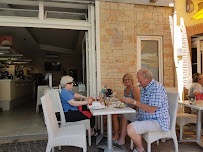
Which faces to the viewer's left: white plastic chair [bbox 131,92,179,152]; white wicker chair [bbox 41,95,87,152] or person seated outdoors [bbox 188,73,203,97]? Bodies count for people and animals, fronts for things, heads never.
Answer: white plastic chair [bbox 131,92,179,152]

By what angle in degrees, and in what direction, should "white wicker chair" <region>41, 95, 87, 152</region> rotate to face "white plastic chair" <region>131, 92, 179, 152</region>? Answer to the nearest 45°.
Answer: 0° — it already faces it

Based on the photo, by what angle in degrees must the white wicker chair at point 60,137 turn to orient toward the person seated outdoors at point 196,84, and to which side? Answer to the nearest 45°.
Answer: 0° — it already faces them

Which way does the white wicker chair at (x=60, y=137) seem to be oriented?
to the viewer's right

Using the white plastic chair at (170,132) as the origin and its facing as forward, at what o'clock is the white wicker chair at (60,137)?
the white wicker chair at (60,137) is roughly at 11 o'clock from the white plastic chair at (170,132).

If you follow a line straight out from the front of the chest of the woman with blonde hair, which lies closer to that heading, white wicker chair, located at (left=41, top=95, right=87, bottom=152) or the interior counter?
the white wicker chair

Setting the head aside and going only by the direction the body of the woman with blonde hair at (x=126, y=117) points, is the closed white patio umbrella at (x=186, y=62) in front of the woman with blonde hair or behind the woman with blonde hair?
behind

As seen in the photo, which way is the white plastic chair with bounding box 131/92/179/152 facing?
to the viewer's left
